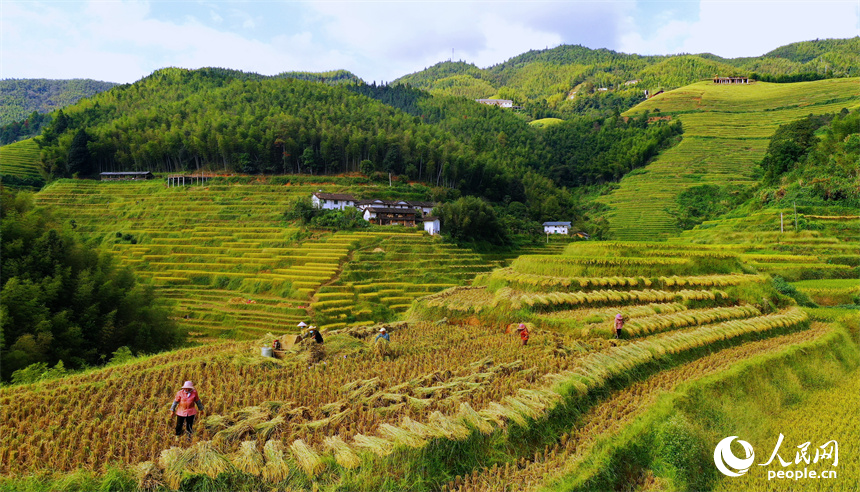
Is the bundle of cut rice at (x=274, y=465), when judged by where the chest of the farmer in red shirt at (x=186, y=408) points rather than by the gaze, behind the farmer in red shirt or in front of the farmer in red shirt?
in front

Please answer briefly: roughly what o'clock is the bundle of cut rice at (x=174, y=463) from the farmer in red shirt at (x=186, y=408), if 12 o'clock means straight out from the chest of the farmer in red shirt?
The bundle of cut rice is roughly at 12 o'clock from the farmer in red shirt.

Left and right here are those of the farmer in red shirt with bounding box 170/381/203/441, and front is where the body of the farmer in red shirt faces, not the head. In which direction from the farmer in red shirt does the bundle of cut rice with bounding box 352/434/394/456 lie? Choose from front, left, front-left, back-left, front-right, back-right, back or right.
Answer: front-left

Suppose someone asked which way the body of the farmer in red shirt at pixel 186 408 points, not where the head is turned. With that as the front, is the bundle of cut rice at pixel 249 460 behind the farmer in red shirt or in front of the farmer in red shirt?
in front

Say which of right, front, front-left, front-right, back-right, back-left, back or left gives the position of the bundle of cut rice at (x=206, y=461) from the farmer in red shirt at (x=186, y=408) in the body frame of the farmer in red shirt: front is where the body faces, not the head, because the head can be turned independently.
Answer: front

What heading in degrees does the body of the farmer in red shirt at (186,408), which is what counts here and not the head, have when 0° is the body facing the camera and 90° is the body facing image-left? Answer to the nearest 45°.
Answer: approximately 0°

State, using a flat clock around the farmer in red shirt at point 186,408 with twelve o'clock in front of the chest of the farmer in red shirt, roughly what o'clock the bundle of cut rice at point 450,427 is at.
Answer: The bundle of cut rice is roughly at 10 o'clock from the farmer in red shirt.

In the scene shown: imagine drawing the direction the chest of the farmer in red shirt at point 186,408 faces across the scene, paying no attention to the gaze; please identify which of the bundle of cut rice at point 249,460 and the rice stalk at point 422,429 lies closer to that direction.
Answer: the bundle of cut rice

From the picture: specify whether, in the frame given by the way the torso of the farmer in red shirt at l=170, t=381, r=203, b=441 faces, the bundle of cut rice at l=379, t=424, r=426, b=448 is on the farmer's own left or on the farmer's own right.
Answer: on the farmer's own left

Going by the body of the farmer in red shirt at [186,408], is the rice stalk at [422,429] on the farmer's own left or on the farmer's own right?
on the farmer's own left

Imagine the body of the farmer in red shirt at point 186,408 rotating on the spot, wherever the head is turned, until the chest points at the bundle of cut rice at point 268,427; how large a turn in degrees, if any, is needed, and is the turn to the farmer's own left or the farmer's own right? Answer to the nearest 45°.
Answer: approximately 45° to the farmer's own left
